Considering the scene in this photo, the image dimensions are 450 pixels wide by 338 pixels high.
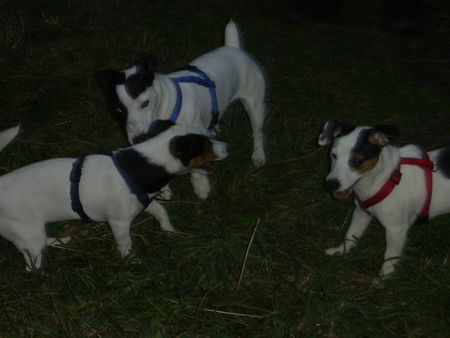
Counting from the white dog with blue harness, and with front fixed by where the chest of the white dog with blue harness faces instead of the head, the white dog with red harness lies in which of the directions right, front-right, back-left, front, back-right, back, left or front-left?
left

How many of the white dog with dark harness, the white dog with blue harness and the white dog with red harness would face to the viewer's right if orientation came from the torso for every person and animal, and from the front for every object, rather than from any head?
1

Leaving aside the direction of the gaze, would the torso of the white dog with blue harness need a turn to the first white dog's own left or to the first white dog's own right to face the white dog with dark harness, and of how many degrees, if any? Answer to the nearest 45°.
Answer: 0° — it already faces it

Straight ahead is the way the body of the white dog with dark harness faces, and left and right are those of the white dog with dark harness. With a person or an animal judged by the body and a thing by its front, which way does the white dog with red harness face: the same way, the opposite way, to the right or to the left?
the opposite way

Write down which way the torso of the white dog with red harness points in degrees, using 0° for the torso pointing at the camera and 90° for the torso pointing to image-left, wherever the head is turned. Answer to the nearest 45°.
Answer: approximately 45°

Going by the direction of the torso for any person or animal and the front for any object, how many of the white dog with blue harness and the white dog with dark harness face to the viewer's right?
1

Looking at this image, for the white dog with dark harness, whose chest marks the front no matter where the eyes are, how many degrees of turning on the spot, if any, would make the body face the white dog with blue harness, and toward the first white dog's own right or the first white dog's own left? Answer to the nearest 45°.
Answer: approximately 45° to the first white dog's own left

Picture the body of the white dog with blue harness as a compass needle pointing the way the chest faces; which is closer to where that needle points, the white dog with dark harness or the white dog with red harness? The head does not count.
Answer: the white dog with dark harness

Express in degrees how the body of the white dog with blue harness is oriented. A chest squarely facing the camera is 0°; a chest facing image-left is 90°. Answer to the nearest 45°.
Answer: approximately 45°

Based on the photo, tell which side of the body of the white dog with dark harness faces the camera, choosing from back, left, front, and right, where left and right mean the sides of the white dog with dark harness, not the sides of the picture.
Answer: right

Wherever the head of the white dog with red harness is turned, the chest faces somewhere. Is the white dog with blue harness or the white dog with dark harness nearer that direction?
the white dog with dark harness
